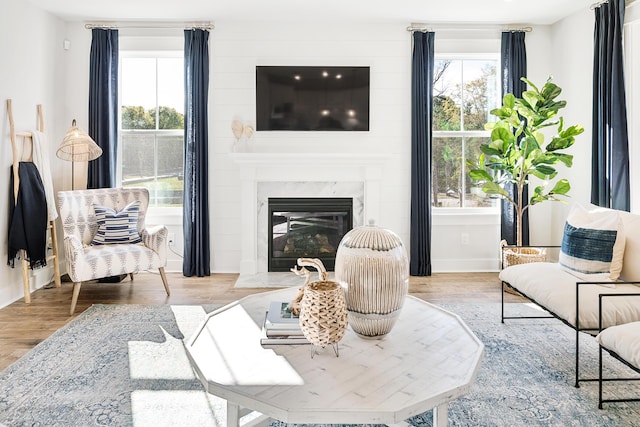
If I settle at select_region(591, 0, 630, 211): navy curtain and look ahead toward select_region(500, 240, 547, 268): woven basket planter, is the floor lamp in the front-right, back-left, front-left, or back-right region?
front-left

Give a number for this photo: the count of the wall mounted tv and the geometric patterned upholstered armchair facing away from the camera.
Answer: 0

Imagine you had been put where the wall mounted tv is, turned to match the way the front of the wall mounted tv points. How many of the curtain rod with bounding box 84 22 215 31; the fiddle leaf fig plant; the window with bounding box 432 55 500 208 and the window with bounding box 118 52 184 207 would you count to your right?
2

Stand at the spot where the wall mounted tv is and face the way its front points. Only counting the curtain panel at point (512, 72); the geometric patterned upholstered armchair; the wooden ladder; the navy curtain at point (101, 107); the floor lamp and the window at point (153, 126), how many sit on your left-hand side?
1

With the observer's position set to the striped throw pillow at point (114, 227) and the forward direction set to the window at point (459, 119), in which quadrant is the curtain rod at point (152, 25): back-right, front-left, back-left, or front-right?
front-left

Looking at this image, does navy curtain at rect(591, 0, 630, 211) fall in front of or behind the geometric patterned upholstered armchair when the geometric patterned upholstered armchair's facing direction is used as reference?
in front

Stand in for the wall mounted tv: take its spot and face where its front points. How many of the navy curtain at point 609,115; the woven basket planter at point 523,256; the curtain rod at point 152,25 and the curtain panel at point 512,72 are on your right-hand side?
1

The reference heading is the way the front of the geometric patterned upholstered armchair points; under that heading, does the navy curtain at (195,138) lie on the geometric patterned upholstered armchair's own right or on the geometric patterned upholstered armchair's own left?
on the geometric patterned upholstered armchair's own left

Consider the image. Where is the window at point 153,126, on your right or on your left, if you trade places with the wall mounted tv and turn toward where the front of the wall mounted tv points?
on your right

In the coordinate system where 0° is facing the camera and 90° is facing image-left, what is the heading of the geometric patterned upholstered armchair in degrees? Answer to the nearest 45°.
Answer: approximately 315°

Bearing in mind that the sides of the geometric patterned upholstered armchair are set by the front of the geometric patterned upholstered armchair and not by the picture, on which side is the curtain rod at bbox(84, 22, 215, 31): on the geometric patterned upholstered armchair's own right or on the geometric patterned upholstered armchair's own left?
on the geometric patterned upholstered armchair's own left

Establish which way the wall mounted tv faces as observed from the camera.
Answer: facing the viewer
